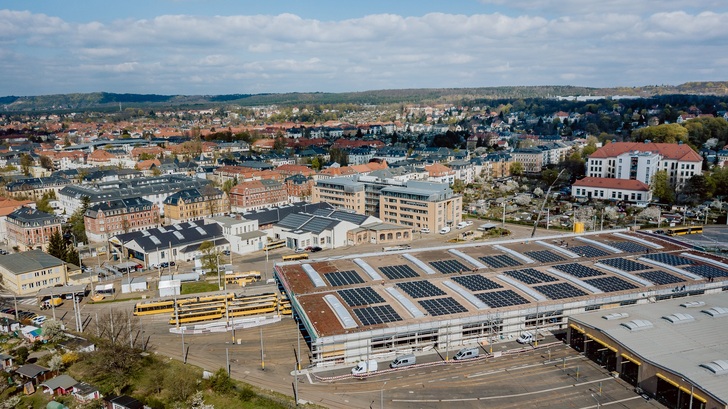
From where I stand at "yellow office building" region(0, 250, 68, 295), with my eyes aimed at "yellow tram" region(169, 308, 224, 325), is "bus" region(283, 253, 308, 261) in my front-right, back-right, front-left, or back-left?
front-left

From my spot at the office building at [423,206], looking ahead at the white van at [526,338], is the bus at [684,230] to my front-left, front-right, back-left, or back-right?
front-left

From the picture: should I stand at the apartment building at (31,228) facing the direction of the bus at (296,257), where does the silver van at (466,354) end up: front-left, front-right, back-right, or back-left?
front-right

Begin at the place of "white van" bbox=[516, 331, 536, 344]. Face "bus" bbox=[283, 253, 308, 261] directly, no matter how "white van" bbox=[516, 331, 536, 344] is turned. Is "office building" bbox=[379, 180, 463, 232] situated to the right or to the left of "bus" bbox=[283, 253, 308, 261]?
right

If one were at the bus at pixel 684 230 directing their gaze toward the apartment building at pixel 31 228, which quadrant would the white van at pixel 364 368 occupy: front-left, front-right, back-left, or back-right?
front-left
